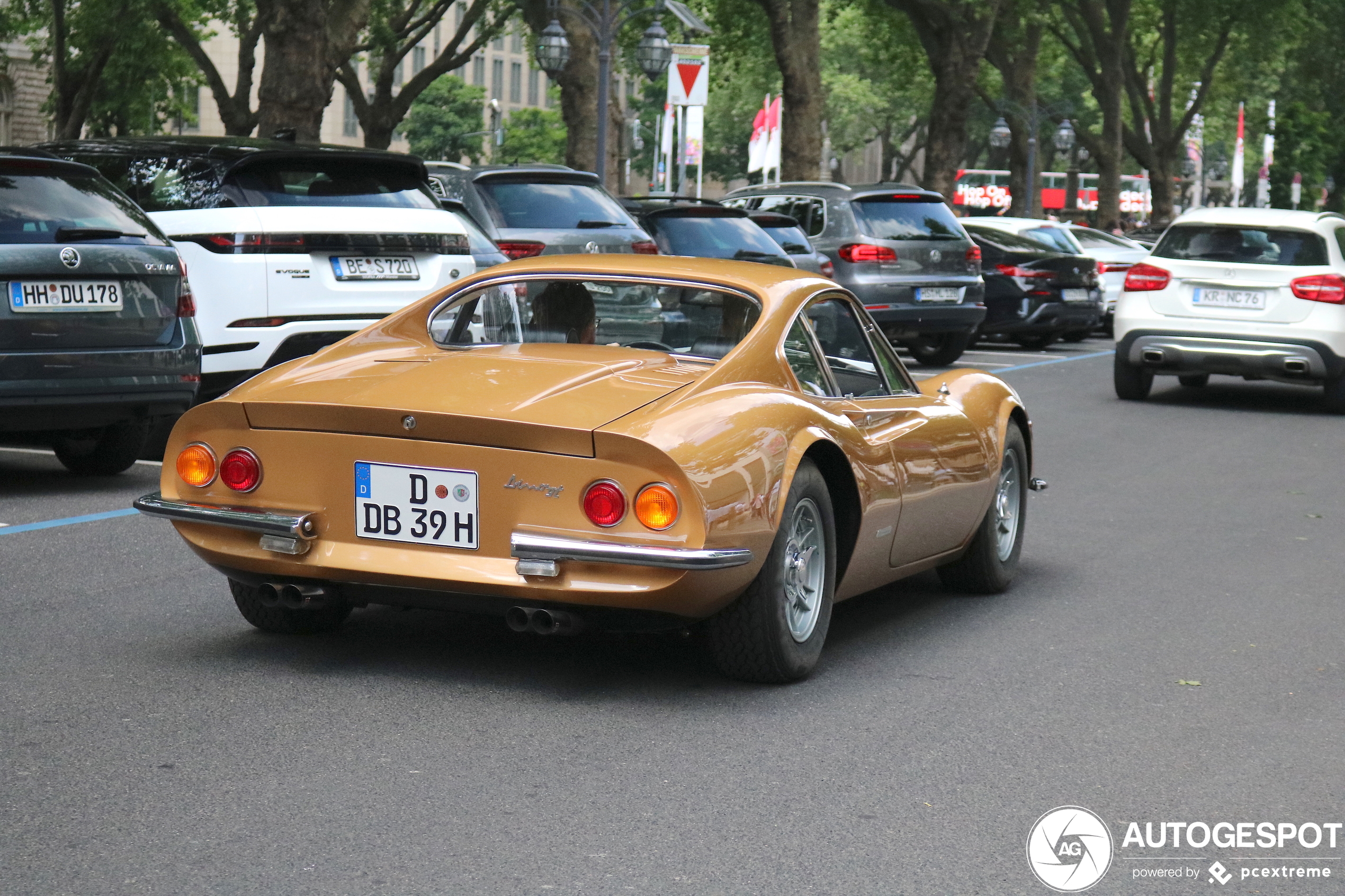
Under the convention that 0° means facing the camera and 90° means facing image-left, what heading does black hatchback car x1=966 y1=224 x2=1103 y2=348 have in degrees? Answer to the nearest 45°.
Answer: approximately 135°

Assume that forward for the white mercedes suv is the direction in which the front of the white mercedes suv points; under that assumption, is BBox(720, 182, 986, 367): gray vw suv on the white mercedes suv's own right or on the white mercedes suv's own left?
on the white mercedes suv's own left

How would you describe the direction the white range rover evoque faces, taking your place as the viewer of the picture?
facing away from the viewer and to the left of the viewer

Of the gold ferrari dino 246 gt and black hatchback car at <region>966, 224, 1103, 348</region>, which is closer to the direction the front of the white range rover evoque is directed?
the black hatchback car

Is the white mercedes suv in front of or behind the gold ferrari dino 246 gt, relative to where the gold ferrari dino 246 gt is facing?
in front

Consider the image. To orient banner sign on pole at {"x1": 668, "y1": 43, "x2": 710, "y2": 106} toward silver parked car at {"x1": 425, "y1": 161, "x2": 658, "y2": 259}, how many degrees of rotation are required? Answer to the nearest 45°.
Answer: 0° — it already faces it

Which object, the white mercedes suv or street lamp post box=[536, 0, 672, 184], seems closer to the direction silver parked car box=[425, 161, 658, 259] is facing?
the street lamp post

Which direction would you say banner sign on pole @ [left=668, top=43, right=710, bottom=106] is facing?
toward the camera

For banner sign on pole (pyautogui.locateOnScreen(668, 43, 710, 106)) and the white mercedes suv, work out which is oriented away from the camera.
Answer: the white mercedes suv

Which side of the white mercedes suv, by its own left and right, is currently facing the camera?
back

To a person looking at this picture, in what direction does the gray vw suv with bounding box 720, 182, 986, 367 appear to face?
facing away from the viewer and to the left of the viewer

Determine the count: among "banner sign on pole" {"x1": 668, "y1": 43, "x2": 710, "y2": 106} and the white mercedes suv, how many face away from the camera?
1

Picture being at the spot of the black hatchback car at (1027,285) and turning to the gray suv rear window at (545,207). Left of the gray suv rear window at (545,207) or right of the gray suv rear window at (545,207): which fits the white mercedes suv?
left
